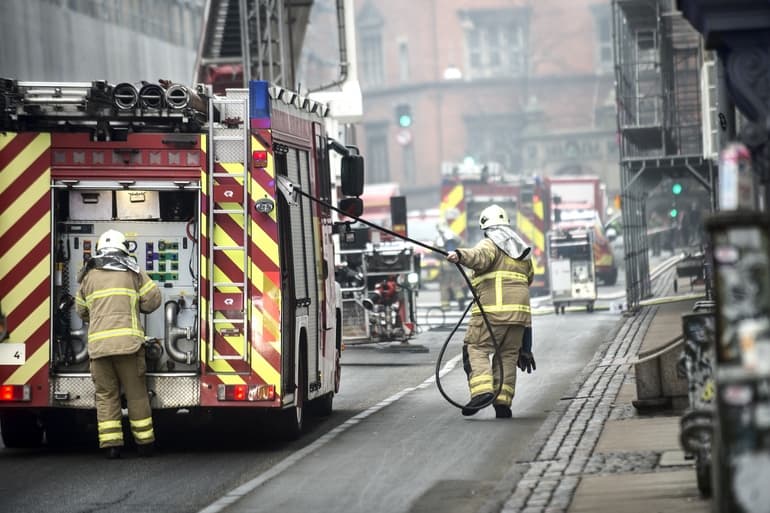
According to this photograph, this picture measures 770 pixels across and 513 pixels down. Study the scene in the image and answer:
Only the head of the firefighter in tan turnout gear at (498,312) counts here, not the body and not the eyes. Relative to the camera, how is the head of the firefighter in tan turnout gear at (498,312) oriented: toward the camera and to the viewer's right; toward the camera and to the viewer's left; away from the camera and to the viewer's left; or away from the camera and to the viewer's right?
away from the camera and to the viewer's left

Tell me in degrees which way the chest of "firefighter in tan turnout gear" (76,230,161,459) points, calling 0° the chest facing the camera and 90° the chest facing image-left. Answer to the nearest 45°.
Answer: approximately 180°

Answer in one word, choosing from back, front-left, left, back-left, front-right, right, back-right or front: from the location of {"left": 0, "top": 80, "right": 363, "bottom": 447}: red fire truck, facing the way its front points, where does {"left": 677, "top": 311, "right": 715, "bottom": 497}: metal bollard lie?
back-right

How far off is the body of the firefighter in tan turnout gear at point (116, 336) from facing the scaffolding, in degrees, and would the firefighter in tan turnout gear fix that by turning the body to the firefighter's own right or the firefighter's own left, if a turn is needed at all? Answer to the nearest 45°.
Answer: approximately 45° to the firefighter's own right

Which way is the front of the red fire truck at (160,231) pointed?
away from the camera

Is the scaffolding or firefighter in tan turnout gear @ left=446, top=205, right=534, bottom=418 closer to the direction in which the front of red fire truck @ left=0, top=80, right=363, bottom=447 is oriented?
the scaffolding

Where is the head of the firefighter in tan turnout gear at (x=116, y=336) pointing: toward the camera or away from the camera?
away from the camera

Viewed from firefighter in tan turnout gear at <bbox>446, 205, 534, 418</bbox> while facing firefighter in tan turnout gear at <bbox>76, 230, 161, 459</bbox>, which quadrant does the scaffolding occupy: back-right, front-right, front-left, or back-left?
back-right
